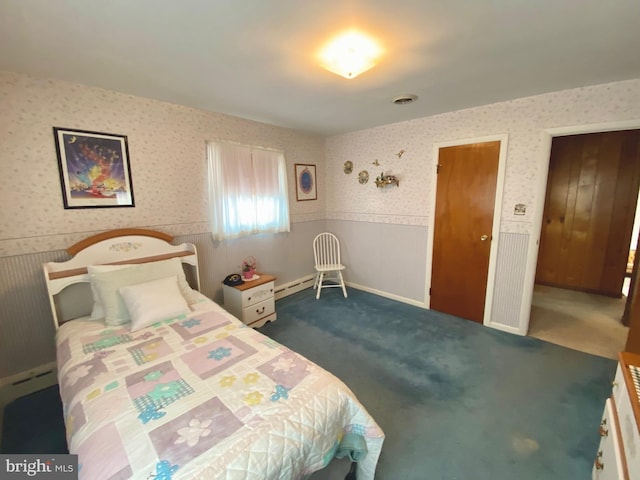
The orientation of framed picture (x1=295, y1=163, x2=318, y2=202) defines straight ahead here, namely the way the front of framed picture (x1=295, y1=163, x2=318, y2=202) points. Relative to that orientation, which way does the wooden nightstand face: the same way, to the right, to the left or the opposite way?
the same way

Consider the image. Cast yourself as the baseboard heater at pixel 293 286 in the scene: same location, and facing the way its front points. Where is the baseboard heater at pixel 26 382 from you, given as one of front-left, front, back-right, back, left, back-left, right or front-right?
right

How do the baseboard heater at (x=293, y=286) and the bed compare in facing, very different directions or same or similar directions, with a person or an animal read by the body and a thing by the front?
same or similar directions

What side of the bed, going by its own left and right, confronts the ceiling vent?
left

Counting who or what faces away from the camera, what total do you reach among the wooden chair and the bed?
0

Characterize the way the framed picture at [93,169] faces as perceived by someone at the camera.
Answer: facing the viewer and to the right of the viewer

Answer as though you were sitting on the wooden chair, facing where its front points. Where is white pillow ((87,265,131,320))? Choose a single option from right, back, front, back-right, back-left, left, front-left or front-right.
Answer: front-right

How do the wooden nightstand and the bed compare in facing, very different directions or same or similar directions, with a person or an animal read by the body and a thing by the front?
same or similar directions

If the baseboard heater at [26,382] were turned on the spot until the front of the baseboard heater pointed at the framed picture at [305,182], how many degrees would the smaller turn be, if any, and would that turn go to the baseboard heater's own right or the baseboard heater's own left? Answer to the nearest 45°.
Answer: approximately 45° to the baseboard heater's own left

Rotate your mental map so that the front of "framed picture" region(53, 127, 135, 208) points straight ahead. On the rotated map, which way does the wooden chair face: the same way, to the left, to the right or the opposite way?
to the right

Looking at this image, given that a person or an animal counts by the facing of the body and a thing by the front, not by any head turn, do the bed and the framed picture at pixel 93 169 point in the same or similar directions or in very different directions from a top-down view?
same or similar directions

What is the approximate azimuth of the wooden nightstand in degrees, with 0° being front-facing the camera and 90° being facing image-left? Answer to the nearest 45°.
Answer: approximately 315°

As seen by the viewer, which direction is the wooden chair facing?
toward the camera

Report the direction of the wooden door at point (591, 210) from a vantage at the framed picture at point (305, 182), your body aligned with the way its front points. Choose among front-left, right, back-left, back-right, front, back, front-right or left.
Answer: front-left

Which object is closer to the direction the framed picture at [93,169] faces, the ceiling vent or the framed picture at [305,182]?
the ceiling vent
